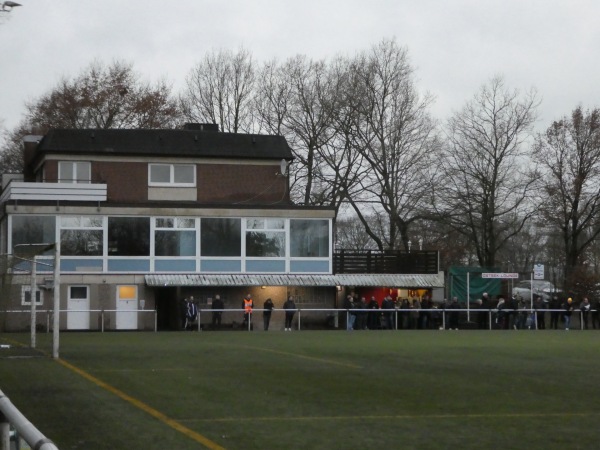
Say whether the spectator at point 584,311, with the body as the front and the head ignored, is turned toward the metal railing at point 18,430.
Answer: yes

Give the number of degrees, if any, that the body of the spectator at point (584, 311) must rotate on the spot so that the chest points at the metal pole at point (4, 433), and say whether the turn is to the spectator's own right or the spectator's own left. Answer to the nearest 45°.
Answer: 0° — they already face it

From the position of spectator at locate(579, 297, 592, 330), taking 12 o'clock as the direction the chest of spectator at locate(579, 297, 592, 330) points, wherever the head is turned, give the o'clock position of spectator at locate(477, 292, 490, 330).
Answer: spectator at locate(477, 292, 490, 330) is roughly at 3 o'clock from spectator at locate(579, 297, 592, 330).

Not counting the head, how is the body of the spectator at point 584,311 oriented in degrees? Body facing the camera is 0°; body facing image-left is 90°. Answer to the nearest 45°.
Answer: approximately 0°

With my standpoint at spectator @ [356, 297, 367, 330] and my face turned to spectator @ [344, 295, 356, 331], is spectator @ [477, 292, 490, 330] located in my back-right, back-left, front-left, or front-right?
back-left

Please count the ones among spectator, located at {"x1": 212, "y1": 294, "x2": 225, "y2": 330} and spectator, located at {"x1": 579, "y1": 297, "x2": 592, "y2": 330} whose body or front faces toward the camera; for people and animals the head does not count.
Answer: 2

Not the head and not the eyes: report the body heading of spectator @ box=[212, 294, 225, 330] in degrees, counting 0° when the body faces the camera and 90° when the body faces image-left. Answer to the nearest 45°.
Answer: approximately 0°

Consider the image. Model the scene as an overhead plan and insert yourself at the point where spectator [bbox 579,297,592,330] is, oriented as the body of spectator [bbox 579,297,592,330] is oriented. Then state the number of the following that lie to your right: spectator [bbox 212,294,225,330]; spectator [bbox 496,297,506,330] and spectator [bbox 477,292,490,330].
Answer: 3

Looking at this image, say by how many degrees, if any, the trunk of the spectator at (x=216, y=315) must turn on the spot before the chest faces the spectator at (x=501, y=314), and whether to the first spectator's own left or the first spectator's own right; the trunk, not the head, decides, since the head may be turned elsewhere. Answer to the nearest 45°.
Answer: approximately 90° to the first spectator's own left

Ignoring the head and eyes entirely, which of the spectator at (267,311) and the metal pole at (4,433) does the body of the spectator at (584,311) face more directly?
the metal pole
